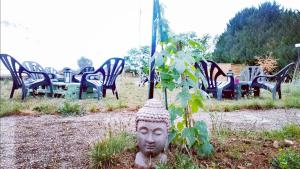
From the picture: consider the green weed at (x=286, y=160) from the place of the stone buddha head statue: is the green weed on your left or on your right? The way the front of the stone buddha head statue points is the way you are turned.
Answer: on your left

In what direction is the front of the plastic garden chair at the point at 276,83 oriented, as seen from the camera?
facing to the left of the viewer

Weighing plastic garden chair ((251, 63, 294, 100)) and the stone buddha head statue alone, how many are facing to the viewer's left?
1

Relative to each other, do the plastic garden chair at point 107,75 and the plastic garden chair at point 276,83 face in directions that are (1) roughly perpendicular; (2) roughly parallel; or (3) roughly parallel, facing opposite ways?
roughly parallel

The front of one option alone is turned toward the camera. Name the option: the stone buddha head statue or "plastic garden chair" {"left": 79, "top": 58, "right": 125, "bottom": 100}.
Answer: the stone buddha head statue

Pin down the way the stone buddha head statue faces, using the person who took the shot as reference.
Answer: facing the viewer

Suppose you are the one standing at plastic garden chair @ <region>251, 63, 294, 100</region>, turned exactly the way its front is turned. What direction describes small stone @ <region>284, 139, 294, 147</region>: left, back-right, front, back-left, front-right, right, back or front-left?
left

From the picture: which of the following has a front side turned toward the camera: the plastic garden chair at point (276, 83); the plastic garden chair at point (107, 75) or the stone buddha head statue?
the stone buddha head statue

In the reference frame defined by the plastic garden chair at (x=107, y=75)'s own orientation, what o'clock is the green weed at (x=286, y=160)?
The green weed is roughly at 7 o'clock from the plastic garden chair.

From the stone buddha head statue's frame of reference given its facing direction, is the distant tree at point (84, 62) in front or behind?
behind

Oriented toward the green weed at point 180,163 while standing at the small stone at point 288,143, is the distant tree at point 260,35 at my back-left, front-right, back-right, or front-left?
back-right

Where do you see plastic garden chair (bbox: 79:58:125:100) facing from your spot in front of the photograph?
facing away from the viewer and to the left of the viewer

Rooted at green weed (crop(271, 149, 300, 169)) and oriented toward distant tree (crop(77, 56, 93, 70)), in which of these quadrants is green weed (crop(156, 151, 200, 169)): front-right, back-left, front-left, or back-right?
front-left

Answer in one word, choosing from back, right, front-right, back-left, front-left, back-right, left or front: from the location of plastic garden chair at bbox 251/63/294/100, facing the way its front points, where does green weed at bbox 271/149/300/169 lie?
left
